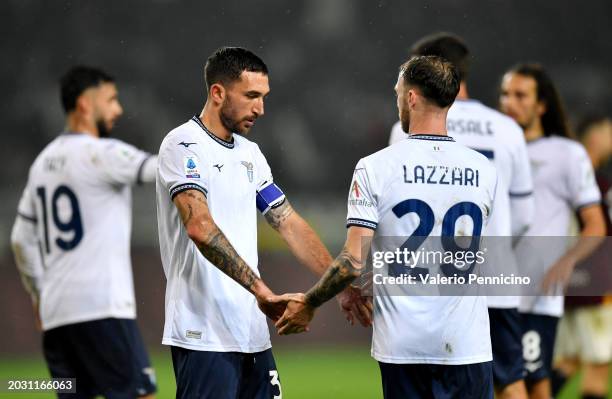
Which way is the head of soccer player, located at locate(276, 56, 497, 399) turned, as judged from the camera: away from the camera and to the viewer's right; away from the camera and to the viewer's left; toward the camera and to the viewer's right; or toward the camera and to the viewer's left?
away from the camera and to the viewer's left

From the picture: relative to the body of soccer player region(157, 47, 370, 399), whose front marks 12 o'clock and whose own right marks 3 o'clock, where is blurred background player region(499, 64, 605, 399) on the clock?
The blurred background player is roughly at 9 o'clock from the soccer player.

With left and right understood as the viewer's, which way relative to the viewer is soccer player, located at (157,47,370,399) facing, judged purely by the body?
facing the viewer and to the right of the viewer

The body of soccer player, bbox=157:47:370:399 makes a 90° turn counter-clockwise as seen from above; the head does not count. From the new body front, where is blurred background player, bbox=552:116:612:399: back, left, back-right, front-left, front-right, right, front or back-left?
front

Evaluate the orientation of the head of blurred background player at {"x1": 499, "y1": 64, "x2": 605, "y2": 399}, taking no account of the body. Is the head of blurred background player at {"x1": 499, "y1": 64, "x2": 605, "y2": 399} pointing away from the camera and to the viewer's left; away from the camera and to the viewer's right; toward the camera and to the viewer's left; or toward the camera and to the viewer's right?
toward the camera and to the viewer's left

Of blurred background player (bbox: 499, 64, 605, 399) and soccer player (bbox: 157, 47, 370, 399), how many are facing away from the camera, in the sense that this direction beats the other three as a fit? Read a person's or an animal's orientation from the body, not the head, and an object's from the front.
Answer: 0

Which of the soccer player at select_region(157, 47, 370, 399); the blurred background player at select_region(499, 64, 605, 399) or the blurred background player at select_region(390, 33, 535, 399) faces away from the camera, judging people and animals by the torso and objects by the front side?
the blurred background player at select_region(390, 33, 535, 399)

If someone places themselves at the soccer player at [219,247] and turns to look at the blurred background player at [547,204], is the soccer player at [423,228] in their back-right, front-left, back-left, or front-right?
front-right

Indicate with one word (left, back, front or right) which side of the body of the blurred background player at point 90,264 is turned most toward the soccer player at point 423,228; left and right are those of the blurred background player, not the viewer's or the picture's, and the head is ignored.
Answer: right

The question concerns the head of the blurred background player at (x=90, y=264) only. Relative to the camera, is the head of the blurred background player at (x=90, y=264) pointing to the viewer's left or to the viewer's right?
to the viewer's right

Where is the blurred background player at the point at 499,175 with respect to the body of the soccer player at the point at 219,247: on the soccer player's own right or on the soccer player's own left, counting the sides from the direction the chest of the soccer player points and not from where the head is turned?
on the soccer player's own left

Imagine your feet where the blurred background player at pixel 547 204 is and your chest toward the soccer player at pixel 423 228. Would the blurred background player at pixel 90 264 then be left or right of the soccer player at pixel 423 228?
right

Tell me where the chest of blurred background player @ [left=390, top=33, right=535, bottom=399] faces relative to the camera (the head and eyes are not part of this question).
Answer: away from the camera

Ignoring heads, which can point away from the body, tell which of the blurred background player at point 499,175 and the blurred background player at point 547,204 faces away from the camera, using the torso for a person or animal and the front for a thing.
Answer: the blurred background player at point 499,175

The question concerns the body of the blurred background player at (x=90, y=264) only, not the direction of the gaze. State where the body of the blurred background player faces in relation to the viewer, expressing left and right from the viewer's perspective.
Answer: facing away from the viewer and to the right of the viewer

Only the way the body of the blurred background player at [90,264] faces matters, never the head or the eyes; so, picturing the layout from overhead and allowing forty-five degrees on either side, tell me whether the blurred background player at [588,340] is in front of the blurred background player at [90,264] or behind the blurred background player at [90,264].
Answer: in front

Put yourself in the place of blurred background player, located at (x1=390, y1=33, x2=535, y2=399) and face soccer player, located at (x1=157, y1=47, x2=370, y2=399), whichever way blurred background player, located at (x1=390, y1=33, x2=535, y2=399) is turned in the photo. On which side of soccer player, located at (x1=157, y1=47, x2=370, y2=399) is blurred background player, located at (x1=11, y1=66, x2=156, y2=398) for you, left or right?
right
